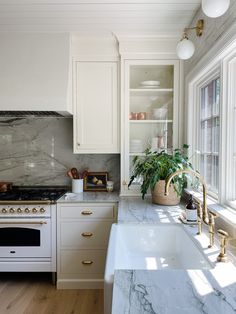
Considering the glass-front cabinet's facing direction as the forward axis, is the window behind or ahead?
ahead

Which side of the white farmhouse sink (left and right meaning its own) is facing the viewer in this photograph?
left

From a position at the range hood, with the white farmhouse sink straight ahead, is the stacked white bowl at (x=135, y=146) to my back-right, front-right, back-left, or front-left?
front-left

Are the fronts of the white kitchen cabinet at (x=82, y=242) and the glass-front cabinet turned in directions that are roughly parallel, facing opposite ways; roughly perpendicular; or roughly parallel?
roughly parallel

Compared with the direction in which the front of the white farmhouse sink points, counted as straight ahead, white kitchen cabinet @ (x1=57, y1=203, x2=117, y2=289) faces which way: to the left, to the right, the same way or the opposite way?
to the left

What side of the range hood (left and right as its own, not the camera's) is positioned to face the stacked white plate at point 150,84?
left

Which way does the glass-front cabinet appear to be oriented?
toward the camera

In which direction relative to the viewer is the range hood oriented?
toward the camera

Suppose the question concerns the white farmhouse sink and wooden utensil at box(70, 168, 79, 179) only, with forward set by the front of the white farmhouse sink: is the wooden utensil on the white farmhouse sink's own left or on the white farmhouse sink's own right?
on the white farmhouse sink's own right

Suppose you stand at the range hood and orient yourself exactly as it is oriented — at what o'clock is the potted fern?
The potted fern is roughly at 10 o'clock from the range hood.

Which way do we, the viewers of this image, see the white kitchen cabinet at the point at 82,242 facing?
facing the viewer

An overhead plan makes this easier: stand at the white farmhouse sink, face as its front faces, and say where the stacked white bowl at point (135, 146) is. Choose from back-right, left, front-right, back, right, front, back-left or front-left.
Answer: right

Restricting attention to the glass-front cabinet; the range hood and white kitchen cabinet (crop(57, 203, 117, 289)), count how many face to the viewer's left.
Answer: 0

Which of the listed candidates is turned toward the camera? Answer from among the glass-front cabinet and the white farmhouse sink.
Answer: the glass-front cabinet

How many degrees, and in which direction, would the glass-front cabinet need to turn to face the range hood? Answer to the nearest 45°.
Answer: approximately 90° to its right

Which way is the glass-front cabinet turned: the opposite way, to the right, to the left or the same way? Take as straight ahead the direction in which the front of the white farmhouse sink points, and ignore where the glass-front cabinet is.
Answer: to the left
